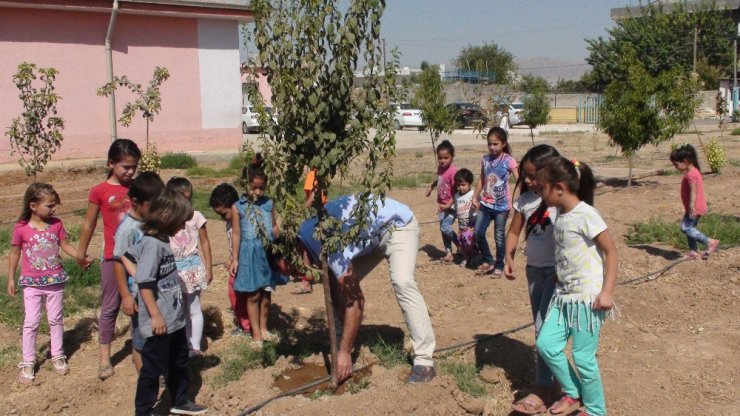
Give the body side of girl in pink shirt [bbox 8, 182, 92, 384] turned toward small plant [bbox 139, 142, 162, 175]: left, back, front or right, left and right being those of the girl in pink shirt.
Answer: back

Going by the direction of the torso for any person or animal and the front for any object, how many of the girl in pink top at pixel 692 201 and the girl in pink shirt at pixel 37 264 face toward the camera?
1

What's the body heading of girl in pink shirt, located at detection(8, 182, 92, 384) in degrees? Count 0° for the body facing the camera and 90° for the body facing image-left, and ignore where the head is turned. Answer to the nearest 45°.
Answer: approximately 0°

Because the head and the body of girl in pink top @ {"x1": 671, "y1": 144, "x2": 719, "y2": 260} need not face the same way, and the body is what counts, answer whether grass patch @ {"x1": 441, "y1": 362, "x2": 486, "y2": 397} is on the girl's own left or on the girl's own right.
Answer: on the girl's own left

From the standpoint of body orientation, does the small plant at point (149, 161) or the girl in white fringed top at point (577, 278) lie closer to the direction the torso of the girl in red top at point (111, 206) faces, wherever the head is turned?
the girl in white fringed top

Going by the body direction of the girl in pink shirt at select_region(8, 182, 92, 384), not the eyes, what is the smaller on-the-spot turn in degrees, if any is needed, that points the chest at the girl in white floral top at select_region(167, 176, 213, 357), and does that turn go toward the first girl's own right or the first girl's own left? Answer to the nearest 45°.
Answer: approximately 90° to the first girl's own left

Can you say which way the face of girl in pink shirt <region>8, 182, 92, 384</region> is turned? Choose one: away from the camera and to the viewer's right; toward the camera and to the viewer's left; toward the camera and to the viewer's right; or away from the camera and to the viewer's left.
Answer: toward the camera and to the viewer's right

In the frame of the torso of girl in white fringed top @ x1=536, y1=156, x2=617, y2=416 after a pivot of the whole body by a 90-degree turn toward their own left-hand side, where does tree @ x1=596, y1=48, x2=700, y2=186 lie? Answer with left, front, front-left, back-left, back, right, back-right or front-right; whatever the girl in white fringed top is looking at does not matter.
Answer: back-left

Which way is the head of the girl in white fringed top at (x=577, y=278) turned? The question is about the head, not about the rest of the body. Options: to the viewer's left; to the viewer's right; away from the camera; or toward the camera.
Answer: to the viewer's left
